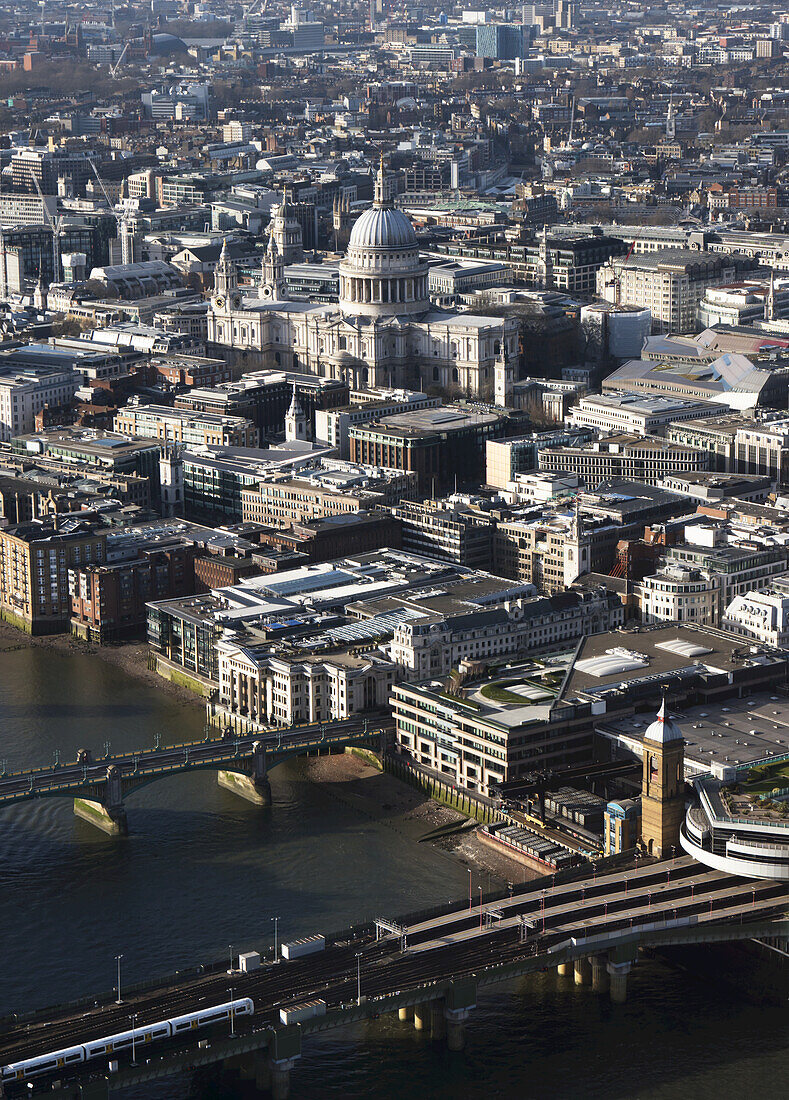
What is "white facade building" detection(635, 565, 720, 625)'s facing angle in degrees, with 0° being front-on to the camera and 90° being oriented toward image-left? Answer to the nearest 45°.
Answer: approximately 0°

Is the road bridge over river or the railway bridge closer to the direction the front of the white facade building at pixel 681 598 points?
the railway bridge

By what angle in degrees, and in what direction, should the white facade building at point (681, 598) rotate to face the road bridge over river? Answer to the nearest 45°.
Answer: approximately 45° to its right

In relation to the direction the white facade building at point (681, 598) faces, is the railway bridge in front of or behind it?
in front
